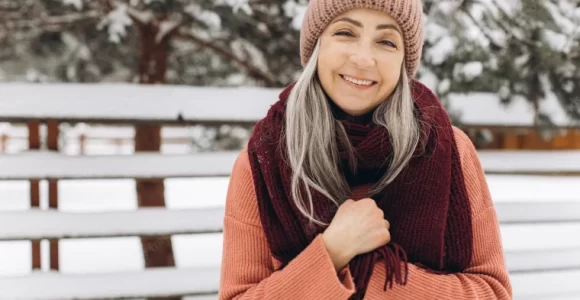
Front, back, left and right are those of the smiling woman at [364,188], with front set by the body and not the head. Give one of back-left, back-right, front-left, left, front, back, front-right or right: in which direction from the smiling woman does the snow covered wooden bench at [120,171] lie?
back-right

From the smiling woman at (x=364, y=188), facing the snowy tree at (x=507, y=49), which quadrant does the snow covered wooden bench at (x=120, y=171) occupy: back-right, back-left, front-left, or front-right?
front-left

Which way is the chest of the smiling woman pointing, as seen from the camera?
toward the camera

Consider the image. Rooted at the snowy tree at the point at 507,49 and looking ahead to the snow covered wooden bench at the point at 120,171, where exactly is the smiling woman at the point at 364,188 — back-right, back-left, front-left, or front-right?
front-left

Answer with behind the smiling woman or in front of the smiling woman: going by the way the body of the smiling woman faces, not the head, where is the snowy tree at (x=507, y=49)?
behind
